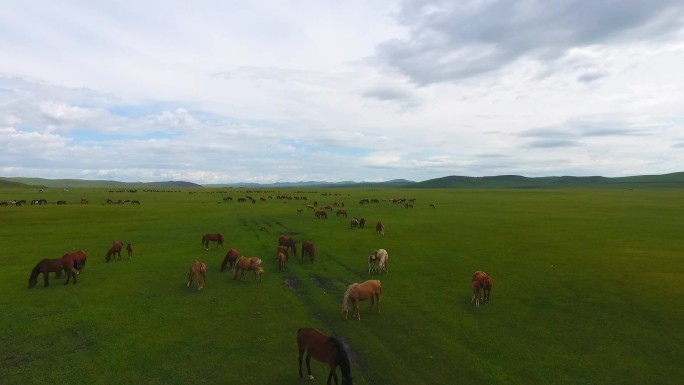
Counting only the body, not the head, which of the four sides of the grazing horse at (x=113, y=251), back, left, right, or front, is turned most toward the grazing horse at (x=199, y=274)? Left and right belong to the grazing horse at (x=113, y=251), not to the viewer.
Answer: left

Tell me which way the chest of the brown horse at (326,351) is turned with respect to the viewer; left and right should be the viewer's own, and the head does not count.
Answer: facing the viewer and to the right of the viewer

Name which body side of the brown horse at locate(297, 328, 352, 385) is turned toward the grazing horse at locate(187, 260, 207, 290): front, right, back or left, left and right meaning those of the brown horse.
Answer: back

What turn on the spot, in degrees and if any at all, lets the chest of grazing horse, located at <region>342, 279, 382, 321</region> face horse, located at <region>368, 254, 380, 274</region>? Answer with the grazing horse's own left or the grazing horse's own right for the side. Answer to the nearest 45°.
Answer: approximately 135° to the grazing horse's own right

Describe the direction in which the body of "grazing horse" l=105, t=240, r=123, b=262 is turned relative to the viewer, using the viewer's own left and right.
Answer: facing the viewer and to the left of the viewer

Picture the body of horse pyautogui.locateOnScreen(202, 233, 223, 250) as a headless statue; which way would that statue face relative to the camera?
to the viewer's left

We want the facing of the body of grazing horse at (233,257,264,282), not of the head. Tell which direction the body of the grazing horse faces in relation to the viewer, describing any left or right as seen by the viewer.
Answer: facing to the left of the viewer

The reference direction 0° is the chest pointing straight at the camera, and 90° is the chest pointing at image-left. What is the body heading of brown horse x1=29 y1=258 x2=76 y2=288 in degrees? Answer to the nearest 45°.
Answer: approximately 90°

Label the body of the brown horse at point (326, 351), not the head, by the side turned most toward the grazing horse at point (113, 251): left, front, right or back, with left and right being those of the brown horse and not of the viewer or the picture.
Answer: back

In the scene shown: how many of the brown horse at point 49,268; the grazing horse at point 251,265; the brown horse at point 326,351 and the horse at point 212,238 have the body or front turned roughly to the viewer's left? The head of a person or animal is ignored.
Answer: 3

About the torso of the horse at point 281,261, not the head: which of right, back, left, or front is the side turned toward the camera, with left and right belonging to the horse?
front

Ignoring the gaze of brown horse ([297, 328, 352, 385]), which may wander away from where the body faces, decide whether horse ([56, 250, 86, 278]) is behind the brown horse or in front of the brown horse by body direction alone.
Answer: behind

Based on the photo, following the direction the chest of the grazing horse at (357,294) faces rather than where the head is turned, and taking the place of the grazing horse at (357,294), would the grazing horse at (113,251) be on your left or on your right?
on your right
